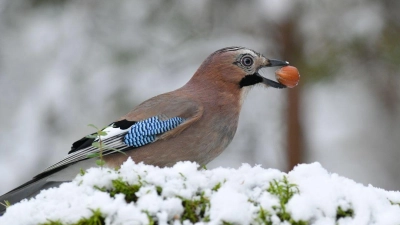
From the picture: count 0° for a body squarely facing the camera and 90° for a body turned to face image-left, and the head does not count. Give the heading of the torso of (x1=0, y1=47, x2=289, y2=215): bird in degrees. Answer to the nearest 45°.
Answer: approximately 270°
